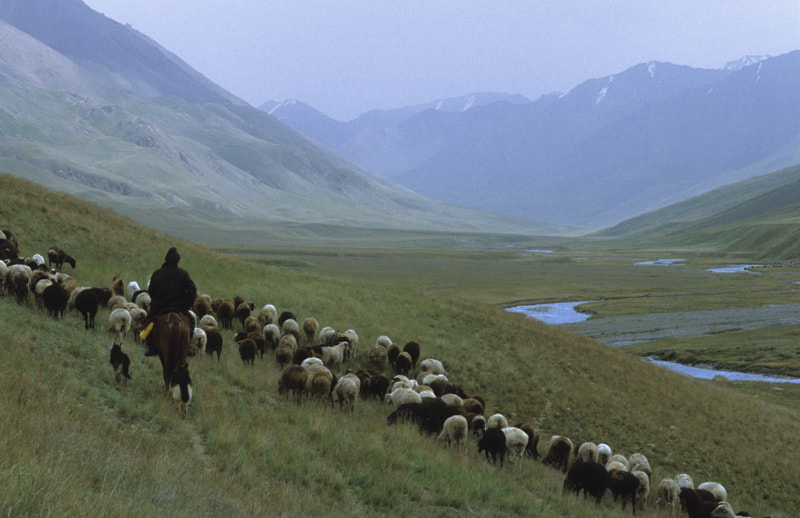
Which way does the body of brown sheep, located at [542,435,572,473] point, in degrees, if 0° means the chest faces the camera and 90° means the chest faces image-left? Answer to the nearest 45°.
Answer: approximately 180°

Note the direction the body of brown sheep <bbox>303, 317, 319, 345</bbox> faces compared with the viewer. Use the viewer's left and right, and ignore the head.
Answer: facing away from the viewer

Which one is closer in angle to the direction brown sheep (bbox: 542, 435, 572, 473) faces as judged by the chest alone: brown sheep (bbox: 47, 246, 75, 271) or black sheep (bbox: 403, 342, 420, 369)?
the black sheep
